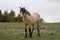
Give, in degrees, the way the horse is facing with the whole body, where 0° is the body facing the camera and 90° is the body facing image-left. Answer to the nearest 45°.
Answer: approximately 45°
